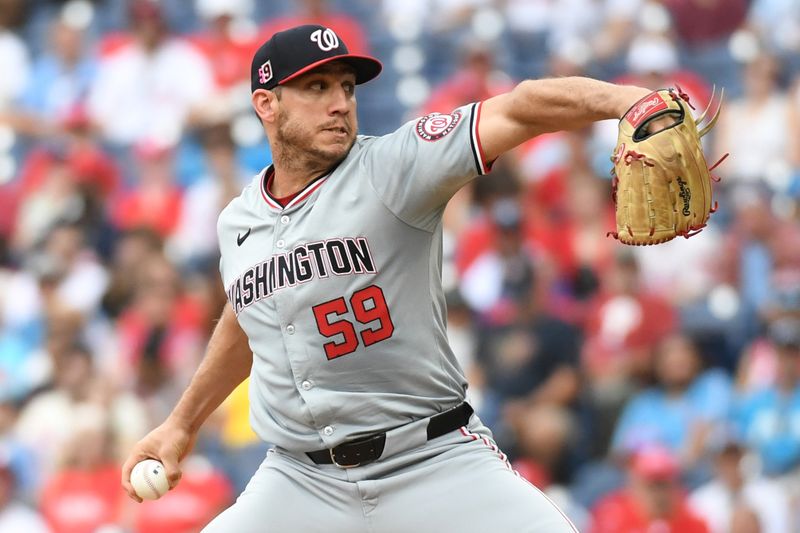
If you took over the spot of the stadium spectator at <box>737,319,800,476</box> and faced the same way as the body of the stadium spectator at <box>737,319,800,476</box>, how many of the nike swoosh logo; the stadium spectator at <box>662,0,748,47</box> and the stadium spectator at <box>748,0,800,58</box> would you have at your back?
2

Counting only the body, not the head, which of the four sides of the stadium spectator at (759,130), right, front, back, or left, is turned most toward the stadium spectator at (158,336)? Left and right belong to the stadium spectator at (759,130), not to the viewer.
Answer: right

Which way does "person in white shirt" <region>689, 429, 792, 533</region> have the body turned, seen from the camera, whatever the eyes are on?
toward the camera

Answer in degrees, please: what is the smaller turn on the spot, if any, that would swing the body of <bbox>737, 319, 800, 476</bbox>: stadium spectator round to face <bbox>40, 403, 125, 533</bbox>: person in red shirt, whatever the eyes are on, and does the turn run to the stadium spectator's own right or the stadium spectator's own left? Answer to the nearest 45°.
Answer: approximately 90° to the stadium spectator's own right

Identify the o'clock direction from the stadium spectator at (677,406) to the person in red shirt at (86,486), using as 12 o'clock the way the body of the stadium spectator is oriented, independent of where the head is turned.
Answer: The person in red shirt is roughly at 3 o'clock from the stadium spectator.

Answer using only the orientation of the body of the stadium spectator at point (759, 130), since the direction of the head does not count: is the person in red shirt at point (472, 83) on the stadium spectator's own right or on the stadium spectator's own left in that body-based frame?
on the stadium spectator's own right

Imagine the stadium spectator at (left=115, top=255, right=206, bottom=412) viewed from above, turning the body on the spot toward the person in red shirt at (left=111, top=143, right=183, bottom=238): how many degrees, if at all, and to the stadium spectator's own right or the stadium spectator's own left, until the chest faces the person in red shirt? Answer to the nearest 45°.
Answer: approximately 180°

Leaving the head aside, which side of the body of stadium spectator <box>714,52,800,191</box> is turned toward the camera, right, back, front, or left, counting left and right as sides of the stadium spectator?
front

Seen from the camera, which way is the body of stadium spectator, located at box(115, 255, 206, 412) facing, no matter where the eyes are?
toward the camera

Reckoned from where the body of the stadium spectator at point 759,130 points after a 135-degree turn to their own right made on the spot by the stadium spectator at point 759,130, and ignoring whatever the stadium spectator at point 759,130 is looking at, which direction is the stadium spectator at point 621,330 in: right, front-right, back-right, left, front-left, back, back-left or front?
left

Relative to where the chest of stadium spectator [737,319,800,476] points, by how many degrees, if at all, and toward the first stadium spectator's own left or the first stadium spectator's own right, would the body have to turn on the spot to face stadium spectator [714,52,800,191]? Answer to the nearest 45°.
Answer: approximately 180°

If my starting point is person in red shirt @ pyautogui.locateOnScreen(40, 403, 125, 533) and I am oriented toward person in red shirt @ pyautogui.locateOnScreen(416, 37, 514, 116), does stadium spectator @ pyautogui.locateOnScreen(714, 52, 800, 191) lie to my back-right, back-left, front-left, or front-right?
front-right
